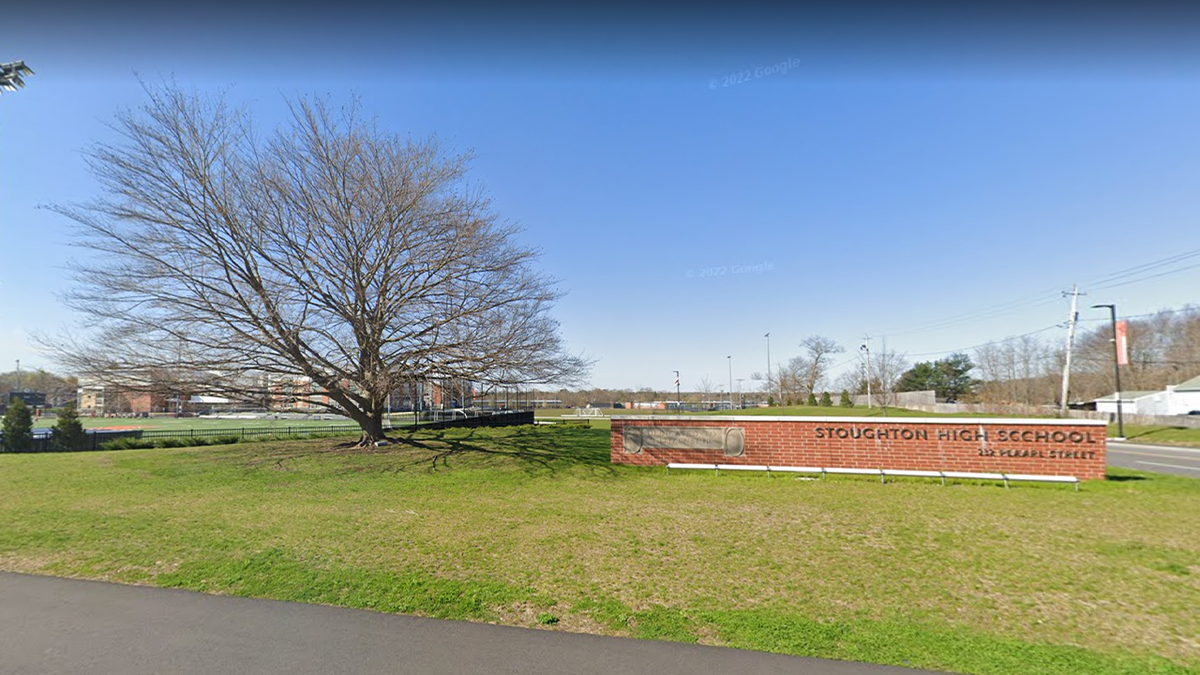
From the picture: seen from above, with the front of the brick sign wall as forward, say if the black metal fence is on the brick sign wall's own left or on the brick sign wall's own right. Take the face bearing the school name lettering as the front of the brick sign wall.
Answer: on the brick sign wall's own right

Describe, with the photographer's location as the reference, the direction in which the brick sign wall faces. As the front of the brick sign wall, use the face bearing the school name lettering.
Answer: facing the viewer

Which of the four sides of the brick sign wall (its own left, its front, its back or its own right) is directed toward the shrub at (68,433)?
right
